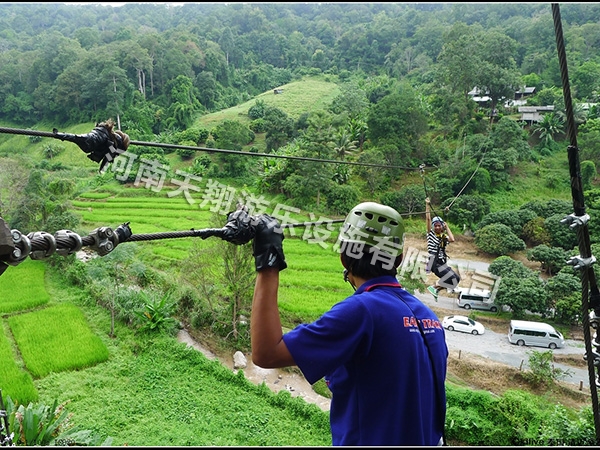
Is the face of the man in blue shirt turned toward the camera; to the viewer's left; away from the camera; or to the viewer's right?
away from the camera

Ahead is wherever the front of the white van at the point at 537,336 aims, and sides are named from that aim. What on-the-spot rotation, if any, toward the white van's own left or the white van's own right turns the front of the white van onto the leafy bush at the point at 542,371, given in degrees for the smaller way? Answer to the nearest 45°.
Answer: approximately 90° to the white van's own right

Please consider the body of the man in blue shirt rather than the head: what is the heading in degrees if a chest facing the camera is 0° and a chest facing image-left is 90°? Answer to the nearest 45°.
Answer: approximately 135°

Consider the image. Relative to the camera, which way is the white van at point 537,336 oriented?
to the viewer's right
